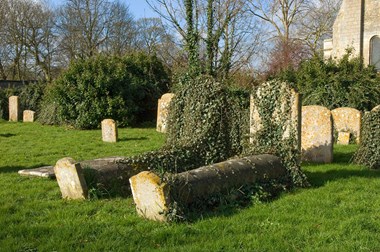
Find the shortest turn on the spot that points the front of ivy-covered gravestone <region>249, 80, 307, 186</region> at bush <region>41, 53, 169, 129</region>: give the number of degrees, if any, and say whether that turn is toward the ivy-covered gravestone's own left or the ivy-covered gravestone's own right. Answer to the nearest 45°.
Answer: approximately 135° to the ivy-covered gravestone's own right

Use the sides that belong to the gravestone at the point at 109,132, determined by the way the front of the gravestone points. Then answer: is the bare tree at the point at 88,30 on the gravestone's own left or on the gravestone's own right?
on the gravestone's own right

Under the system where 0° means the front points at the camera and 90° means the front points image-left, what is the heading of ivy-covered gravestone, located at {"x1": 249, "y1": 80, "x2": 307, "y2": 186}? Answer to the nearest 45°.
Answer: approximately 0°

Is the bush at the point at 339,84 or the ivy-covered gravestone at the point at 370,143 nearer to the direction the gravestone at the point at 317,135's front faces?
the ivy-covered gravestone

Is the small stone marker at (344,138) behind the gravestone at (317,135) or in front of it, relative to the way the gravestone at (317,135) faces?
behind

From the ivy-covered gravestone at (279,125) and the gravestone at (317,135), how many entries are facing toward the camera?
2

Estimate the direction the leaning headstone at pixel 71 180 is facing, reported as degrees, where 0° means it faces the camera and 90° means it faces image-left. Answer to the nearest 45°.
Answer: approximately 45°

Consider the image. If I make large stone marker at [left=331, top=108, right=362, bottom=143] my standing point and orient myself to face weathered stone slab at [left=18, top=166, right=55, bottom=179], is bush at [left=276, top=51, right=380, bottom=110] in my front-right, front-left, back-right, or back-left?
back-right

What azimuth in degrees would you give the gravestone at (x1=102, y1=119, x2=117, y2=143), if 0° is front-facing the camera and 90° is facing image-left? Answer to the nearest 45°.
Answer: approximately 45°

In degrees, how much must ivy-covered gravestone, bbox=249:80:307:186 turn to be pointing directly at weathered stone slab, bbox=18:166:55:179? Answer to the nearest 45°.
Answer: approximately 90° to its right

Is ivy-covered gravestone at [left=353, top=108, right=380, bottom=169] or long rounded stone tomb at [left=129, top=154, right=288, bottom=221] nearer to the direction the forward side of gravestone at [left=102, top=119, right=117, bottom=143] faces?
the long rounded stone tomb

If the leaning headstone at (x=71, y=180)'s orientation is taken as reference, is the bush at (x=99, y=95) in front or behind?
behind
